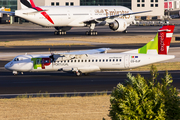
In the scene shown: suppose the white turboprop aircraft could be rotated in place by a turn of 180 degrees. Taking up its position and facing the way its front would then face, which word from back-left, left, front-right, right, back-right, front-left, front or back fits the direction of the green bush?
right

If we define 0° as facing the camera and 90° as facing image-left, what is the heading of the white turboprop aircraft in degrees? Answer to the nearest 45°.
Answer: approximately 90°
